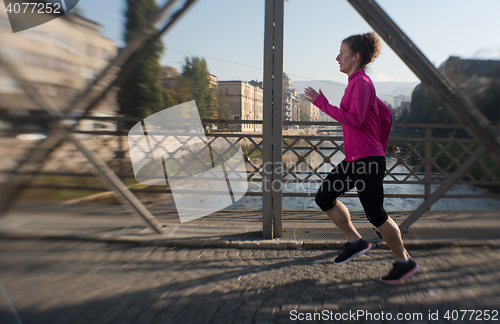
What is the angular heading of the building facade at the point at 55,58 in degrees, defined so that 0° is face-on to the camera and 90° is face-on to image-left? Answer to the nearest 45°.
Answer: approximately 315°

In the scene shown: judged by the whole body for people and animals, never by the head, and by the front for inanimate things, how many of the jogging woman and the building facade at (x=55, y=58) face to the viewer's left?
1

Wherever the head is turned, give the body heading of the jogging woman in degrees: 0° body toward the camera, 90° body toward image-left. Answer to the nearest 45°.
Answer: approximately 90°

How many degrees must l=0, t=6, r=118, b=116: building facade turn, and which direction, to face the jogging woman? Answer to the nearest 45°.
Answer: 0° — it already faces them
